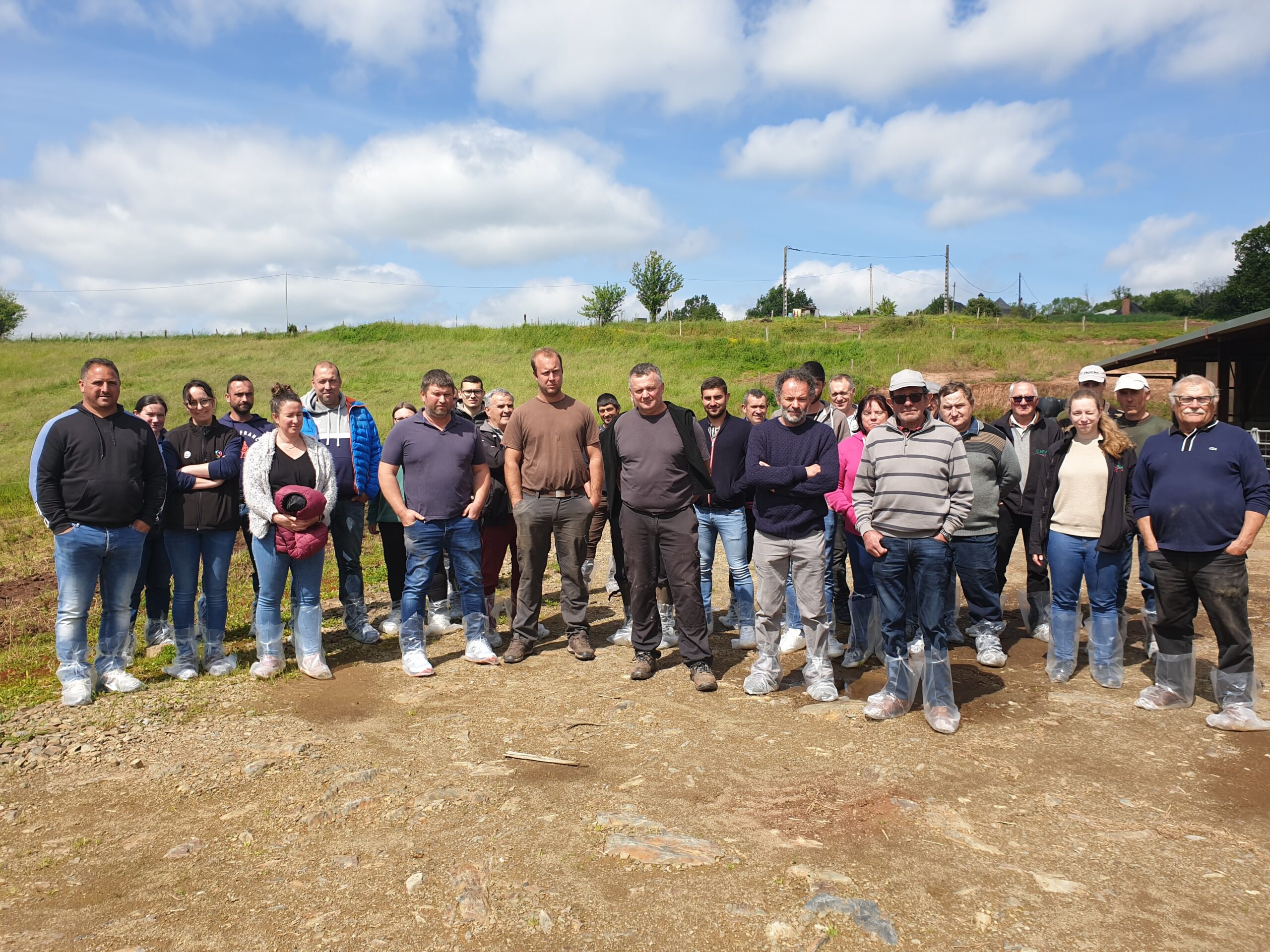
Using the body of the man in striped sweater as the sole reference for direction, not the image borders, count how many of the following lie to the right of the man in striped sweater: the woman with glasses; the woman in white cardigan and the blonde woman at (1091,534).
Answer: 2

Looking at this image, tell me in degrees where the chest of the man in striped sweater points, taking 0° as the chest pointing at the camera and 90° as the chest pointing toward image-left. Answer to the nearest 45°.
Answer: approximately 0°

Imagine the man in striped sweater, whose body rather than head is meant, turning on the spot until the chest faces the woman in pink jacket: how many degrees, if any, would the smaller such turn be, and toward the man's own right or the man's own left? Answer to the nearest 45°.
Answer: approximately 180°

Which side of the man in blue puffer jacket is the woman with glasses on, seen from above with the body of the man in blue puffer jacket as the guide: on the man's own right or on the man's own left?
on the man's own right
